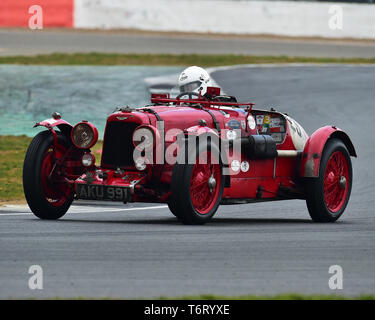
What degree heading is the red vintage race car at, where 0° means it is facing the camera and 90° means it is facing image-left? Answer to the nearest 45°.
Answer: approximately 45°
